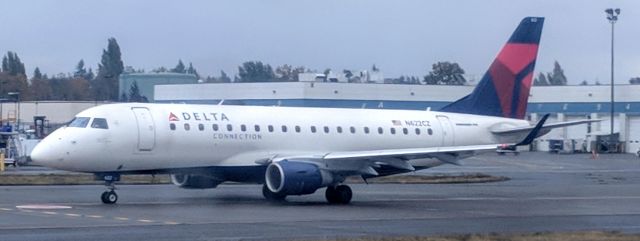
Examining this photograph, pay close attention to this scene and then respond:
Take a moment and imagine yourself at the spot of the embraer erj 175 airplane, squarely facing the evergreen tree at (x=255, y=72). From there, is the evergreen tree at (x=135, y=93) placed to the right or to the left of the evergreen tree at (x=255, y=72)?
left

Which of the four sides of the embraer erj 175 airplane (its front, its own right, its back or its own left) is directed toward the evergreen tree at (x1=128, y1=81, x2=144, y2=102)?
right

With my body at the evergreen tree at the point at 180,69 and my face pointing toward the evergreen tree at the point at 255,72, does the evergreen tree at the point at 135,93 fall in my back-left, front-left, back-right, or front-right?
back-right

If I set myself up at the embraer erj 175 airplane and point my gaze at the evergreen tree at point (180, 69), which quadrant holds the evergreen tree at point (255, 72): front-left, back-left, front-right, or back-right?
front-right

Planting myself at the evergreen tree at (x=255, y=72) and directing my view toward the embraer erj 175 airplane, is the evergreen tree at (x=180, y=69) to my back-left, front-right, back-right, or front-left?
back-right

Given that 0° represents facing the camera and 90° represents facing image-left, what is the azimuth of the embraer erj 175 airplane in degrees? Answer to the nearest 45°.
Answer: approximately 45°
